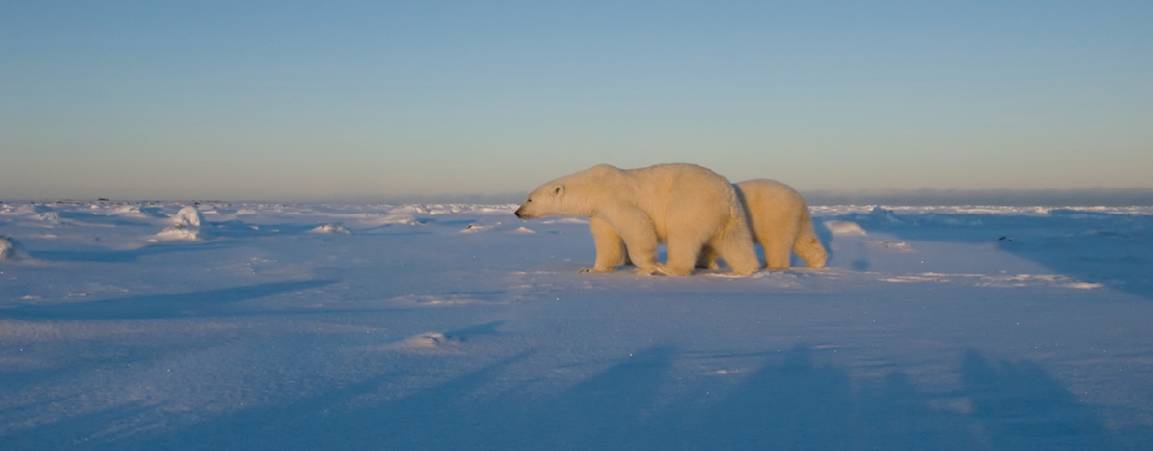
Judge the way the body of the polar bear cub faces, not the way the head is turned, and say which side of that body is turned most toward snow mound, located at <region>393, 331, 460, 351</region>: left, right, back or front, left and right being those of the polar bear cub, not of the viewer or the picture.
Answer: left

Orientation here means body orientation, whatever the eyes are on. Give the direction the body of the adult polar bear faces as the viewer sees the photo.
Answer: to the viewer's left

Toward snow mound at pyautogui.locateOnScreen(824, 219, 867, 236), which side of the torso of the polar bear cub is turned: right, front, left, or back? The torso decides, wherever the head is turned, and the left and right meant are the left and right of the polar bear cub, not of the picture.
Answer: right

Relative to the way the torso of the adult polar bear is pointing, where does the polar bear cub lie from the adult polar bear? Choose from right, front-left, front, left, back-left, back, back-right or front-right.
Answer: back-right

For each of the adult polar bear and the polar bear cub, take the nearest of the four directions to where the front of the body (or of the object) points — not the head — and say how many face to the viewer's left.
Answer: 2

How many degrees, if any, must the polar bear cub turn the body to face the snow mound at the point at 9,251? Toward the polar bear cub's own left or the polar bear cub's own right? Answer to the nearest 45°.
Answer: approximately 45° to the polar bear cub's own left

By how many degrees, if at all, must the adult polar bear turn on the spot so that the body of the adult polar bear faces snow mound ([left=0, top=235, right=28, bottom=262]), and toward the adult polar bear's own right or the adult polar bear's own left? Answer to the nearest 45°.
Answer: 0° — it already faces it

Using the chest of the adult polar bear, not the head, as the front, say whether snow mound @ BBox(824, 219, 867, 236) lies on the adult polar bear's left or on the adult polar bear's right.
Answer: on the adult polar bear's right

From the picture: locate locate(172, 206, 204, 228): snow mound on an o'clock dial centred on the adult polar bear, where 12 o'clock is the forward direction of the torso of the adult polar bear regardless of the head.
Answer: The snow mound is roughly at 1 o'clock from the adult polar bear.

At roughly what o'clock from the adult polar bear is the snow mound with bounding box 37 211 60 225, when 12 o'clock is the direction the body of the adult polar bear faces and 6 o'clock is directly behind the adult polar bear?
The snow mound is roughly at 1 o'clock from the adult polar bear.

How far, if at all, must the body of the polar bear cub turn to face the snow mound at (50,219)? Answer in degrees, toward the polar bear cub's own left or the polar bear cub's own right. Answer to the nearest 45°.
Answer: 0° — it already faces it

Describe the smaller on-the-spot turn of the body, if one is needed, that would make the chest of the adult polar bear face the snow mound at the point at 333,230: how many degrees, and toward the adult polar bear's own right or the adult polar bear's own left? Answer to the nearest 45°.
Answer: approximately 45° to the adult polar bear's own right

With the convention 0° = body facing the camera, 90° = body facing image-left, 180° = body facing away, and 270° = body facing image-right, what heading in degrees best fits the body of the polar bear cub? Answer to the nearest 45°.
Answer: approximately 90°
